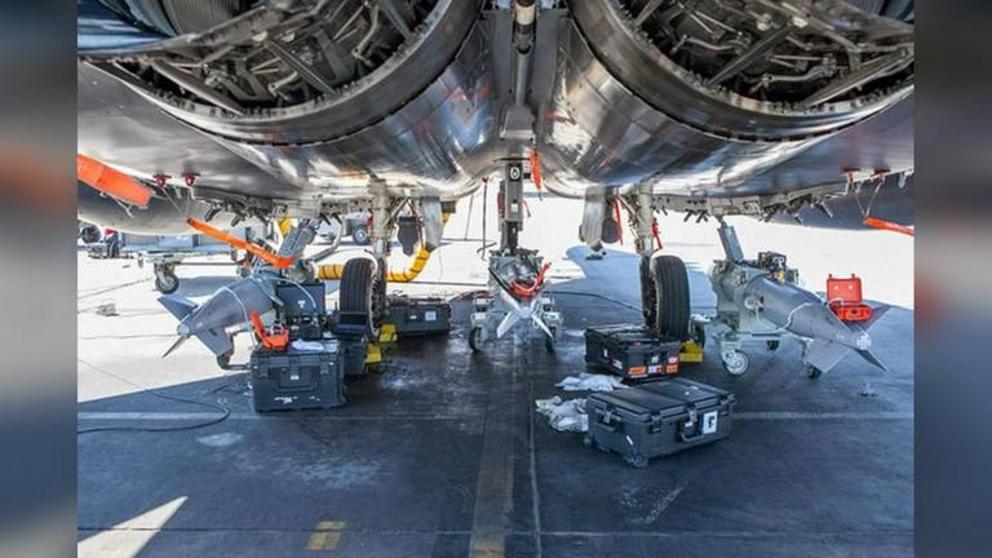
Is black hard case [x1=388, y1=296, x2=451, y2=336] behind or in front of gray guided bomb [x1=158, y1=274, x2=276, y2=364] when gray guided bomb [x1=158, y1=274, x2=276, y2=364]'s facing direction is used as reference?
in front

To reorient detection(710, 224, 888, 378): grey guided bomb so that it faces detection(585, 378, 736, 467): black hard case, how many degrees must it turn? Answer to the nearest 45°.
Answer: approximately 135° to its left

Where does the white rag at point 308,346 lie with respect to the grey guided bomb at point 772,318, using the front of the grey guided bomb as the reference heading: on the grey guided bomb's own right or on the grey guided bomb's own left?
on the grey guided bomb's own left

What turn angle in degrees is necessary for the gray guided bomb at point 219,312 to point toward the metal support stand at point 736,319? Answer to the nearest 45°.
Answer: approximately 45° to its right

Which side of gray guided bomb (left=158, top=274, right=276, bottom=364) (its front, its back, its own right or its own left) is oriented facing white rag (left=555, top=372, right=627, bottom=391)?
right

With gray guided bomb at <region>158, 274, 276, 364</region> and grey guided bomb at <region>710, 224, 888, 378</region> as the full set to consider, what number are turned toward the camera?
0

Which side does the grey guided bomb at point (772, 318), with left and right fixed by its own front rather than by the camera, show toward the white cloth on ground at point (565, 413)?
left

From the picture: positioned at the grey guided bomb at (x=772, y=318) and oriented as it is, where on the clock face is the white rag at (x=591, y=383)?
The white rag is roughly at 9 o'clock from the grey guided bomb.
